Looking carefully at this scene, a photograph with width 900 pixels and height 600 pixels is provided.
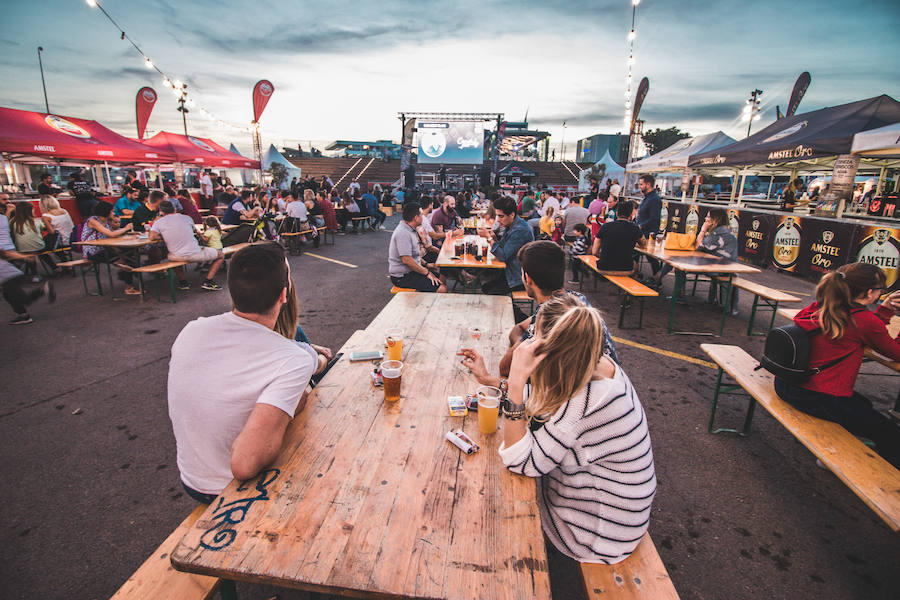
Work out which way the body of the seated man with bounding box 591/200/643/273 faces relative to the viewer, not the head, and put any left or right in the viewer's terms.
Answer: facing away from the viewer and to the right of the viewer

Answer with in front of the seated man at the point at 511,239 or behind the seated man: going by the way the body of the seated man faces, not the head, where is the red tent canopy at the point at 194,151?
in front

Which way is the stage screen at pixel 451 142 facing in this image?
toward the camera

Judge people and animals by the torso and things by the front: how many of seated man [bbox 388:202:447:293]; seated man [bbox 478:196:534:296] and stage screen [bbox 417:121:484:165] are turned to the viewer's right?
1

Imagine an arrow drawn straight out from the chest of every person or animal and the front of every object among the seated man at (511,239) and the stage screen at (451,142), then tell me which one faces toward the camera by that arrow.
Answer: the stage screen

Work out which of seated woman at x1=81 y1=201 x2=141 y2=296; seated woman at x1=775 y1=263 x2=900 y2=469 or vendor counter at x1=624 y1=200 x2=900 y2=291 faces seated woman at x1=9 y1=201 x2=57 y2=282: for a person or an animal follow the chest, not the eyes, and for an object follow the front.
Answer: the vendor counter

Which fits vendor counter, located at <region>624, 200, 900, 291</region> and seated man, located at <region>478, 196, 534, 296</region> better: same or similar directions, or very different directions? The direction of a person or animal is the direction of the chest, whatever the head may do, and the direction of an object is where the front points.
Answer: same or similar directions

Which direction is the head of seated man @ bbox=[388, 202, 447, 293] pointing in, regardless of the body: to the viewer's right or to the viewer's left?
to the viewer's right

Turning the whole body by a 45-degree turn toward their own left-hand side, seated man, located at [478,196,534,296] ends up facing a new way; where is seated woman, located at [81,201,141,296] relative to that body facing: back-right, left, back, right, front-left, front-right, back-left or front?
front-right

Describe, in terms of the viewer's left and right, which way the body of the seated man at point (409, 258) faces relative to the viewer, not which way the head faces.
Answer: facing to the right of the viewer

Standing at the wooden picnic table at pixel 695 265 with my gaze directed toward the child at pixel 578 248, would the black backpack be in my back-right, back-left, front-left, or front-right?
back-left

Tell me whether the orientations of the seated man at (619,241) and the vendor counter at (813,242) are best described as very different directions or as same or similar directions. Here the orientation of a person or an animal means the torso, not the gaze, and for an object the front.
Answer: very different directions

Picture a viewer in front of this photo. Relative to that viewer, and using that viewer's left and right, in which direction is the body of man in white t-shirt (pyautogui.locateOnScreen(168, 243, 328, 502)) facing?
facing away from the viewer and to the right of the viewer

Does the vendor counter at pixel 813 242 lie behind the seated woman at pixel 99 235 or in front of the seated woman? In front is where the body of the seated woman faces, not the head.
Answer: in front

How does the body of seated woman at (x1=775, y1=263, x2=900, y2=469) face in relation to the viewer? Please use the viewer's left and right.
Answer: facing away from the viewer and to the right of the viewer

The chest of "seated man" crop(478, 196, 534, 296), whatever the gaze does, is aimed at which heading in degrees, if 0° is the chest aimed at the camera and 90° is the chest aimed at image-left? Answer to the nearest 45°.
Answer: approximately 90°

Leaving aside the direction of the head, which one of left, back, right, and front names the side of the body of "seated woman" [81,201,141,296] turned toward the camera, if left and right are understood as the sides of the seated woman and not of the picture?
right

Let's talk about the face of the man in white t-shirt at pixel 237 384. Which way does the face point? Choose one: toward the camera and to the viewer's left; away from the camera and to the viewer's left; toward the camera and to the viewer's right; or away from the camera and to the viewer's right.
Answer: away from the camera and to the viewer's right
